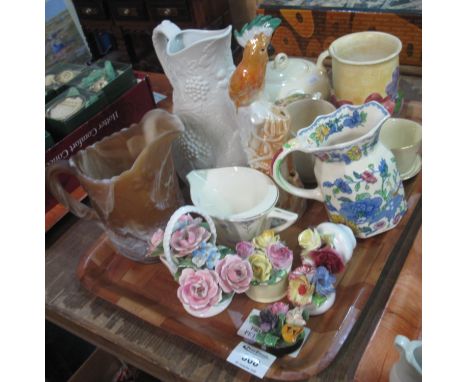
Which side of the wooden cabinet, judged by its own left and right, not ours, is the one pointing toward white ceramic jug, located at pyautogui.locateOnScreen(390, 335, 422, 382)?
front

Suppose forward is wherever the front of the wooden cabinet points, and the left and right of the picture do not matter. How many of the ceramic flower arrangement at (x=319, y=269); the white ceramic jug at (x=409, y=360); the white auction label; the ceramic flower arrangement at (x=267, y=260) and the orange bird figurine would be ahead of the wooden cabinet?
5

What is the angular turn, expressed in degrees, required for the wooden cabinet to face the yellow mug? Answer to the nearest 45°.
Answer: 0° — it already faces it

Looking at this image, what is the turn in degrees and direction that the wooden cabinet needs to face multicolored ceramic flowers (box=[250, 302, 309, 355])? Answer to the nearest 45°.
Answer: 0° — it already faces it

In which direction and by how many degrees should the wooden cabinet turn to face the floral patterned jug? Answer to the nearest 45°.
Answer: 0° — it already faces it

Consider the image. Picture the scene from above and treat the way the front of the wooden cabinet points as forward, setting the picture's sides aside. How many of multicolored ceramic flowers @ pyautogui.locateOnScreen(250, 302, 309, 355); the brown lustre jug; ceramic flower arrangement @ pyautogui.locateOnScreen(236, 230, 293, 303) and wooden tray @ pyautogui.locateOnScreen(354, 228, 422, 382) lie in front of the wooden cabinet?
4
